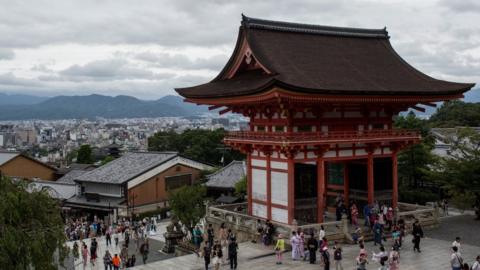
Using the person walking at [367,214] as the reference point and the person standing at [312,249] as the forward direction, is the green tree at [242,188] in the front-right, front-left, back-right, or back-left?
back-right

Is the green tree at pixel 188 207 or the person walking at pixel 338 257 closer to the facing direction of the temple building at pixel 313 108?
the person walking

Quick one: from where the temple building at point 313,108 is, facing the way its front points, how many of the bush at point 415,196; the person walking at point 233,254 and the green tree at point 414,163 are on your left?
2

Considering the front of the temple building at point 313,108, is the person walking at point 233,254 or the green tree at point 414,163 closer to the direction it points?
the person walking

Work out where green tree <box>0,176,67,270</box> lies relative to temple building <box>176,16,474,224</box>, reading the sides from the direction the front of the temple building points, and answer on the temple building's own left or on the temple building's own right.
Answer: on the temple building's own right

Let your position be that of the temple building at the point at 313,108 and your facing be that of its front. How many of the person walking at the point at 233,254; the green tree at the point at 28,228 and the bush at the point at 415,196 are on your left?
1

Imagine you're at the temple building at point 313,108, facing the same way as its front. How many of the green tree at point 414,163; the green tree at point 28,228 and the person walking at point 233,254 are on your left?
1

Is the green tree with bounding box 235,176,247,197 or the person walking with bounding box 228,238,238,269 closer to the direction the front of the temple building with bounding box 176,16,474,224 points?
the person walking

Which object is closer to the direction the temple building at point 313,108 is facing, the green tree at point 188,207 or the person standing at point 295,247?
the person standing

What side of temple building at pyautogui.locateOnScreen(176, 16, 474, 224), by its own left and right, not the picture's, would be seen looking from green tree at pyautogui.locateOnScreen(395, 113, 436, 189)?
left

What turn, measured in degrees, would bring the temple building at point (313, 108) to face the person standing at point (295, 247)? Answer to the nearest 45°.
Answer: approximately 45° to its right

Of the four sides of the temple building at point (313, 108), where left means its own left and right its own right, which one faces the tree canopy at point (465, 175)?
left

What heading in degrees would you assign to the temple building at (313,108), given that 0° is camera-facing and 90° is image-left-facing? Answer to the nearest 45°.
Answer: approximately 315°
